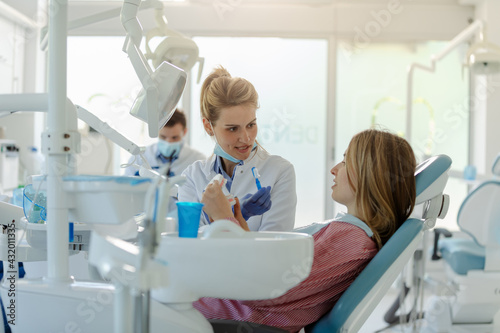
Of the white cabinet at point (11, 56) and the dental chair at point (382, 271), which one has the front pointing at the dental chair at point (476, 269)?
the white cabinet

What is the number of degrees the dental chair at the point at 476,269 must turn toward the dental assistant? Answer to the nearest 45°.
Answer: approximately 45° to its left

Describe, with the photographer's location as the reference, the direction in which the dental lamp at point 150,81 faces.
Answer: facing to the right of the viewer

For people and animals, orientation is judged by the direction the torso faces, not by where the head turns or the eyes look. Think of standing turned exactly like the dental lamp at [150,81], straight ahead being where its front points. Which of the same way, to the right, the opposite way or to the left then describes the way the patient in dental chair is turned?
the opposite way

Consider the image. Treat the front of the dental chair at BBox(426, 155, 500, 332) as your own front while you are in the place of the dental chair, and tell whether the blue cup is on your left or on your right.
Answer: on your left

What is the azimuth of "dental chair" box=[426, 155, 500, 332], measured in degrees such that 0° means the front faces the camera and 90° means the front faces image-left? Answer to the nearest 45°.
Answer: approximately 135°

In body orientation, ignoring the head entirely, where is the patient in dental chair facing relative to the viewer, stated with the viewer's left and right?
facing to the left of the viewer

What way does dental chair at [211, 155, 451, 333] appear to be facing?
to the viewer's left
